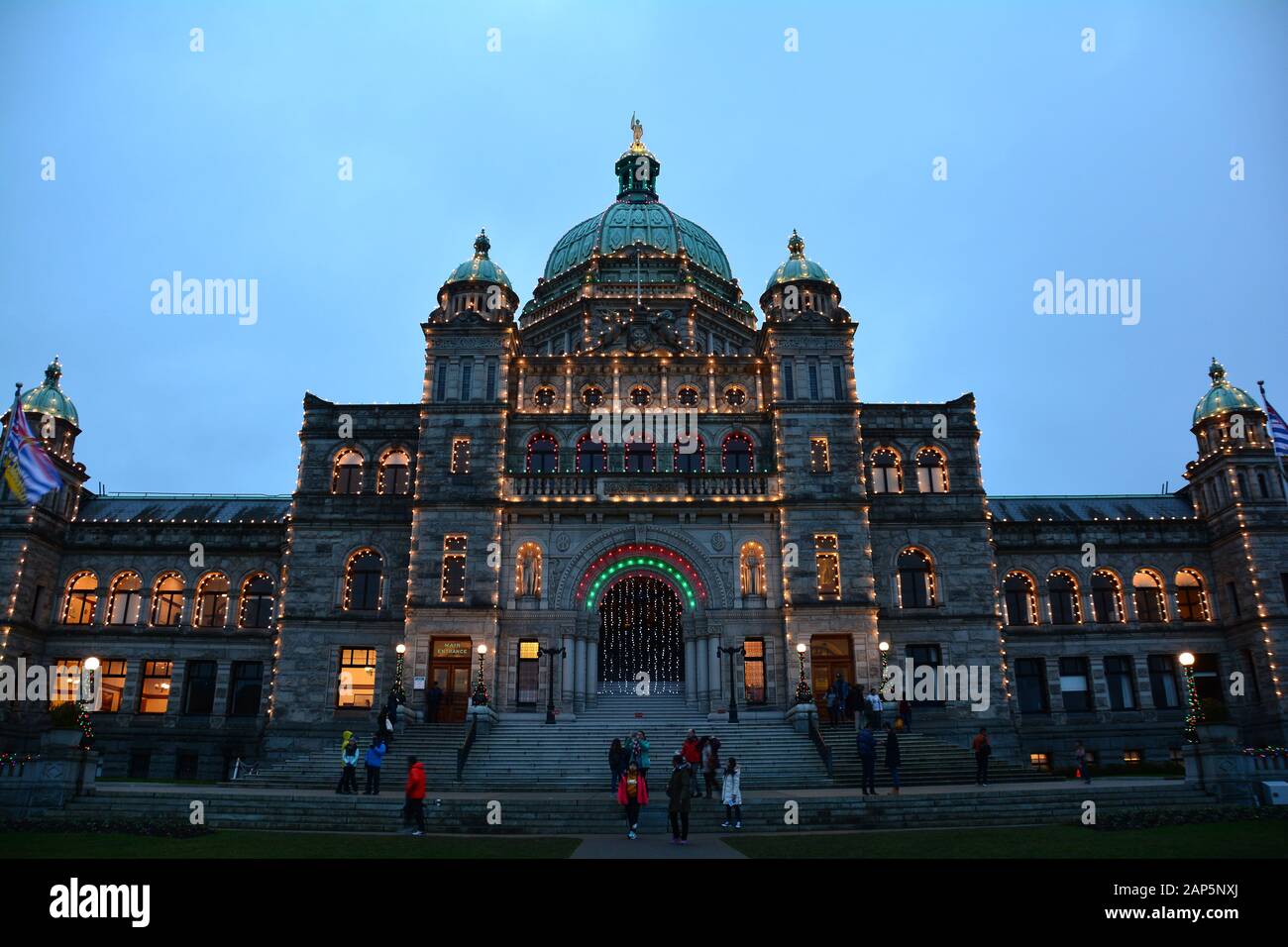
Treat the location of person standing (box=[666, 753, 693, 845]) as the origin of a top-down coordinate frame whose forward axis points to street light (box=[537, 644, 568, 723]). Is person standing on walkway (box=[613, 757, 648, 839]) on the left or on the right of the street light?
left

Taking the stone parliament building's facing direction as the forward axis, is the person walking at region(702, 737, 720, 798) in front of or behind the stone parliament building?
in front

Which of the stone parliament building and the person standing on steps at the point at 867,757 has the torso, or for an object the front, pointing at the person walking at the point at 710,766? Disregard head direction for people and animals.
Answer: the stone parliament building

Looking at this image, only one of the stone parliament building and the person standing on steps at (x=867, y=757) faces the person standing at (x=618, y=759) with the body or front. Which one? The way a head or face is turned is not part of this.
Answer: the stone parliament building

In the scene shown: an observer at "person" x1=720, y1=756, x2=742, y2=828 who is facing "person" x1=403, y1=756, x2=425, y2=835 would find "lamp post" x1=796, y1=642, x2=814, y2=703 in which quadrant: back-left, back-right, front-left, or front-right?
back-right

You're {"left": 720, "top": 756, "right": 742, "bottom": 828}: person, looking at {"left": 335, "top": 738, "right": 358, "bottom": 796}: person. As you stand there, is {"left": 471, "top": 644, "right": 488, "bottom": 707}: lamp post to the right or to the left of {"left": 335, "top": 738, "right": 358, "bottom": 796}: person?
right

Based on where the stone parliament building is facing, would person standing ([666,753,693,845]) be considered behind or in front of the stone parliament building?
in front

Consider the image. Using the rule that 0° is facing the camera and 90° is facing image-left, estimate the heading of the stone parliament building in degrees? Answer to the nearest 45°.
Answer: approximately 0°

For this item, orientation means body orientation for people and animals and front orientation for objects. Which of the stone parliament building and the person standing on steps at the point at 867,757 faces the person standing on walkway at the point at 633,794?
the stone parliament building
